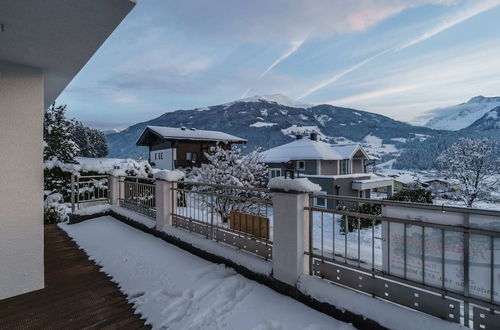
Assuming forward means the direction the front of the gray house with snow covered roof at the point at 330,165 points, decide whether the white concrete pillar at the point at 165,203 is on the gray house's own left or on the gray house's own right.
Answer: on the gray house's own right

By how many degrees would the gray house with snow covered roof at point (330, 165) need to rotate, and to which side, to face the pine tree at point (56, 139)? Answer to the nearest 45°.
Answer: approximately 90° to its right

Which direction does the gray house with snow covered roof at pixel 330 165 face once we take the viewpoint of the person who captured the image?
facing the viewer and to the right of the viewer

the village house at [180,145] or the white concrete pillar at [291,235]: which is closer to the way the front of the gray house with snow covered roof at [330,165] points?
the white concrete pillar

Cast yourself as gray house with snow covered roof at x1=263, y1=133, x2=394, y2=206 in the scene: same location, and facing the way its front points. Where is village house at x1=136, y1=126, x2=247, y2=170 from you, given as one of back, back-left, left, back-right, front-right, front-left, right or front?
back-right

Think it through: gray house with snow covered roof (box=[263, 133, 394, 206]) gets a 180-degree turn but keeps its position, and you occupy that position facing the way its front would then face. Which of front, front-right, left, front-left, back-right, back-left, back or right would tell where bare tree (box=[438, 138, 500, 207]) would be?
back-right

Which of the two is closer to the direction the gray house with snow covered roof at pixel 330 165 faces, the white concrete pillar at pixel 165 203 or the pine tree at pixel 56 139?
the white concrete pillar

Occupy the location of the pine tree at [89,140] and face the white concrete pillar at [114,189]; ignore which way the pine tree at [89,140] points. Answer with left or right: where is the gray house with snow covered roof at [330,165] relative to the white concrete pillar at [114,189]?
left
